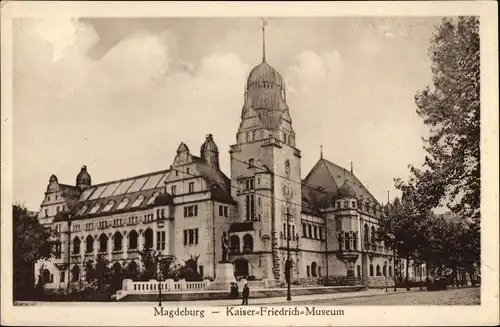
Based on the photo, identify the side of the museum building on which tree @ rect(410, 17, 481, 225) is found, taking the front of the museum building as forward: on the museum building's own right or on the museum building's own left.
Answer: on the museum building's own left

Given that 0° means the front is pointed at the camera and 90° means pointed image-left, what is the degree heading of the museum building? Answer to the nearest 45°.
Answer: approximately 45°
